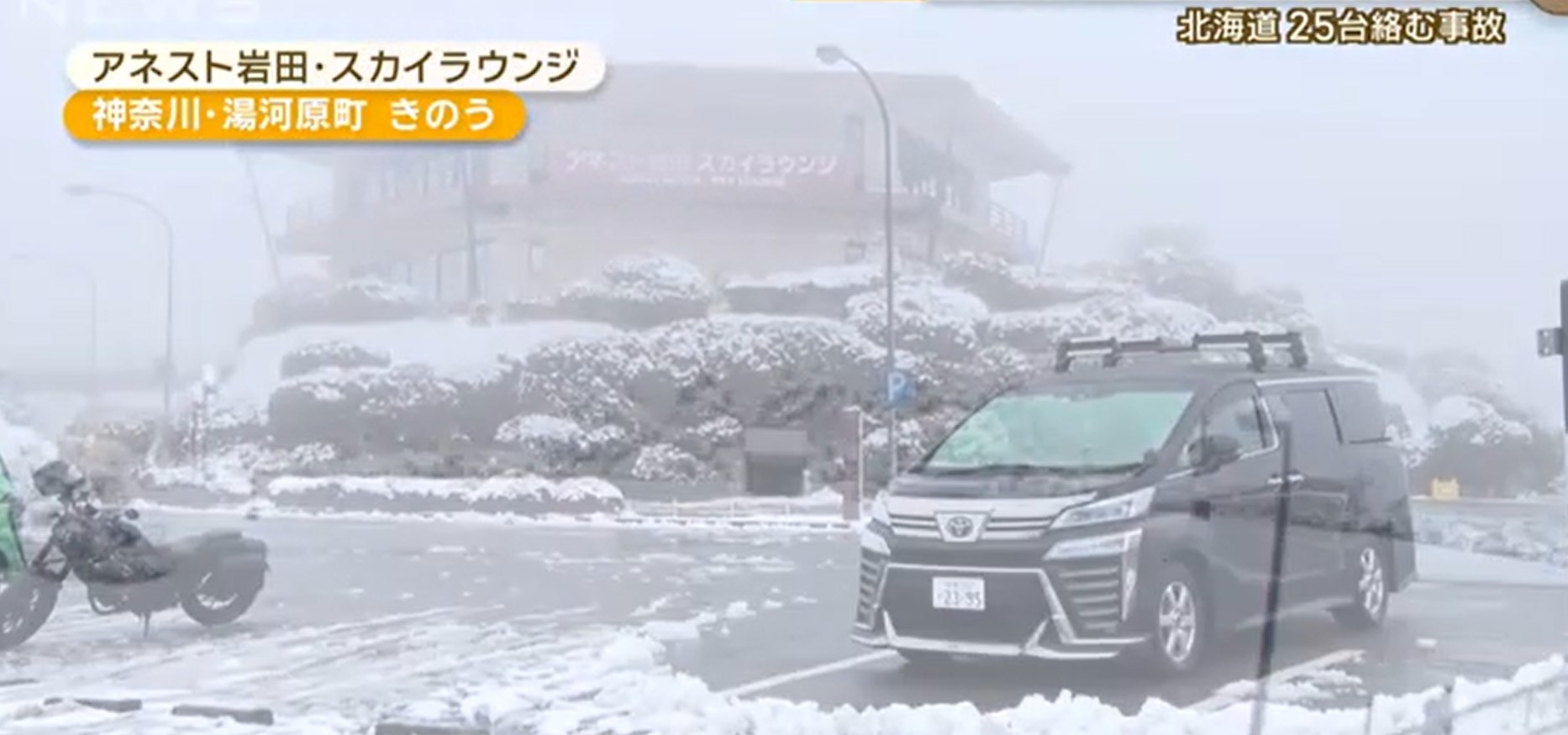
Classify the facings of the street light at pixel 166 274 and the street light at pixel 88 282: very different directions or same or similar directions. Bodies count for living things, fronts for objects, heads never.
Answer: same or similar directions

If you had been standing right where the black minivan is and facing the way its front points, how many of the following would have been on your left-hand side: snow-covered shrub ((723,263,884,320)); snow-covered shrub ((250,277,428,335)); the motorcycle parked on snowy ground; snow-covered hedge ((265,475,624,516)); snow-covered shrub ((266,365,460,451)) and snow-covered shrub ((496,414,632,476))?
0

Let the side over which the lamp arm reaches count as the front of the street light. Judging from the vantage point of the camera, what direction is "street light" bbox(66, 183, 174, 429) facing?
facing to the left of the viewer

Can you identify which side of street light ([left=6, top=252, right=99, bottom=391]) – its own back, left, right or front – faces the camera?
left

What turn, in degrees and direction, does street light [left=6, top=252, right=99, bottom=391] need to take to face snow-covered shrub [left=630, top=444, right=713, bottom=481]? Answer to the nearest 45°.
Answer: approximately 135° to its left

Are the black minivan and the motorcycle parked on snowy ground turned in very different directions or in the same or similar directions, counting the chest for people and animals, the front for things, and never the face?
same or similar directions

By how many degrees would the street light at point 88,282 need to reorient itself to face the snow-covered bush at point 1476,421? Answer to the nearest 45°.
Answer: approximately 135° to its left

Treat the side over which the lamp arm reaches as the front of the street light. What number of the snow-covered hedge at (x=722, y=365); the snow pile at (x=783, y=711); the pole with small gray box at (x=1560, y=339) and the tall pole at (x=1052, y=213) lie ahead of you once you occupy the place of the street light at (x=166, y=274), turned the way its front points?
0

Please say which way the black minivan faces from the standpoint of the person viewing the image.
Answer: facing the viewer and to the left of the viewer

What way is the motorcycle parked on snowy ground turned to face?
to the viewer's left
